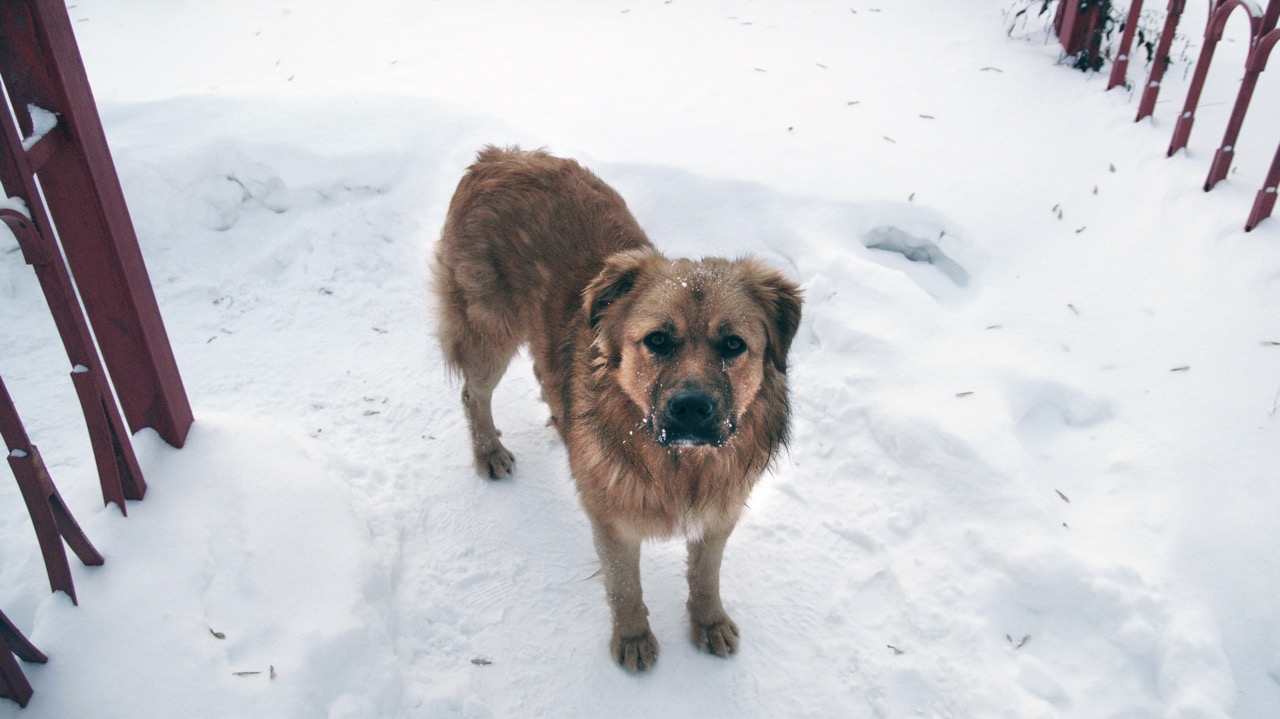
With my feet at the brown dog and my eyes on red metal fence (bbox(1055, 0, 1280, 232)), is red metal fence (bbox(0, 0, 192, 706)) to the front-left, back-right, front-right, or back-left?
back-left

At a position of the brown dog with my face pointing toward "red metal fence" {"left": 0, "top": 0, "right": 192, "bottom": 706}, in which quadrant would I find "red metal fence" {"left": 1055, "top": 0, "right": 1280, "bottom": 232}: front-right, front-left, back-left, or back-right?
back-right

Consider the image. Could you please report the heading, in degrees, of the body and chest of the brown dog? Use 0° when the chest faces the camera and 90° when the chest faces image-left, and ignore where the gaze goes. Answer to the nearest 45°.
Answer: approximately 315°

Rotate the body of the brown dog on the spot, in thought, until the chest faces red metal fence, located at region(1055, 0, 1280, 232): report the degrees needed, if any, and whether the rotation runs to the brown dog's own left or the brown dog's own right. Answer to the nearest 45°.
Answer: approximately 90° to the brown dog's own left

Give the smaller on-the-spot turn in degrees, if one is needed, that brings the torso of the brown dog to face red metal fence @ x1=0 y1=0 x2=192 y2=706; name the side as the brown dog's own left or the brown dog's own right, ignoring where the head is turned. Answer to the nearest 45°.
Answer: approximately 135° to the brown dog's own right
